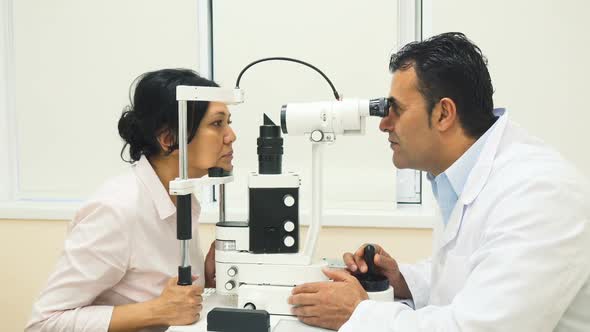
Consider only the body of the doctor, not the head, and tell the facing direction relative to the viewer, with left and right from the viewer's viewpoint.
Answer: facing to the left of the viewer

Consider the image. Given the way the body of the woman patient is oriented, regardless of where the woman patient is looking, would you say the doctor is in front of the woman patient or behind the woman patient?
in front

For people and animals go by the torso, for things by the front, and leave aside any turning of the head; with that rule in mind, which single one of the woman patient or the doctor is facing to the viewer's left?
the doctor

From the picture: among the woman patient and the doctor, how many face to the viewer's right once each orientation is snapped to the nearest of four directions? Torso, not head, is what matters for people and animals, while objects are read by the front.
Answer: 1

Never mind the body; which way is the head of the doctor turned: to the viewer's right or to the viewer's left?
to the viewer's left

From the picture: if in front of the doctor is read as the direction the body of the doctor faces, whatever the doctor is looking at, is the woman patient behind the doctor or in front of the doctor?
in front

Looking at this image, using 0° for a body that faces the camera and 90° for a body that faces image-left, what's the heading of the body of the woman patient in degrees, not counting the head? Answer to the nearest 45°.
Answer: approximately 270°
